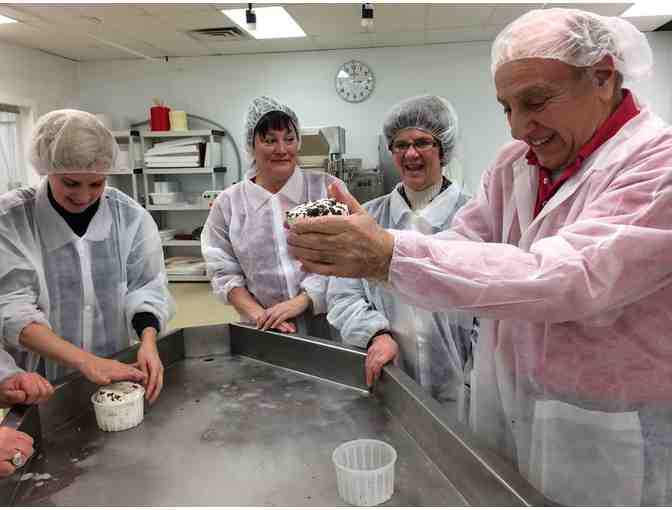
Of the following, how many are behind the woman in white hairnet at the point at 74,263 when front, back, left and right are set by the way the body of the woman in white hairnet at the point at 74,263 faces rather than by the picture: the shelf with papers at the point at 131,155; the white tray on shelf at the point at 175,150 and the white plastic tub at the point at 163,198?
3

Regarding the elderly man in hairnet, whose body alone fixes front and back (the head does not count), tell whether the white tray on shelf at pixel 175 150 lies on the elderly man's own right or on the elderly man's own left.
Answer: on the elderly man's own right

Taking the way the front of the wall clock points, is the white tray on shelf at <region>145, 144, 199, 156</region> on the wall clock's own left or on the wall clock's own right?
on the wall clock's own right

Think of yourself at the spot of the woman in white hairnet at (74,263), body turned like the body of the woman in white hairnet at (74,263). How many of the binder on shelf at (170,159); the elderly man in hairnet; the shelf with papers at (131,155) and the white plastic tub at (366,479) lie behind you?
2

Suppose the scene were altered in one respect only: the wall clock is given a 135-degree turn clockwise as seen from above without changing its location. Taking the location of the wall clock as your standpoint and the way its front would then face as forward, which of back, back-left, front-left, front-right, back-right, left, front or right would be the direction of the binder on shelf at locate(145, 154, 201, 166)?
front-left

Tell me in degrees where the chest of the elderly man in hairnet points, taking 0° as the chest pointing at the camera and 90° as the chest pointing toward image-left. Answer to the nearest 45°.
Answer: approximately 45°

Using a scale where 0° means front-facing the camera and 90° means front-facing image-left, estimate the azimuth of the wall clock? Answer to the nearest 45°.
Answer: approximately 0°

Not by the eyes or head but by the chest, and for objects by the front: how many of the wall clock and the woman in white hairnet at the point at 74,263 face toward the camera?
2

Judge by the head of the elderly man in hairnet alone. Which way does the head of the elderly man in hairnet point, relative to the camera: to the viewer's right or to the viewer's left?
to the viewer's left

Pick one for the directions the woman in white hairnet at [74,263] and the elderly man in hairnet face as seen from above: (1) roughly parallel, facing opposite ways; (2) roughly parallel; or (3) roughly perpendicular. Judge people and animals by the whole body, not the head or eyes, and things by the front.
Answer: roughly perpendicular
